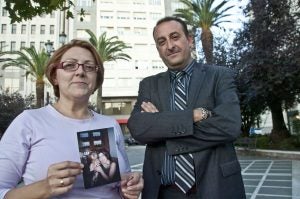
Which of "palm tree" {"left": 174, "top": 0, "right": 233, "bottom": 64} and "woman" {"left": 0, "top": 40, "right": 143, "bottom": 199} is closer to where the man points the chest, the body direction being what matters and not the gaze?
the woman

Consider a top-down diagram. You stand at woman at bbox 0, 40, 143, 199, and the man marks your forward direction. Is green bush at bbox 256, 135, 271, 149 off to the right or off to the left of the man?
left

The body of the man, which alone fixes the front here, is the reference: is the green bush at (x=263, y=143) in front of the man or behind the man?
behind

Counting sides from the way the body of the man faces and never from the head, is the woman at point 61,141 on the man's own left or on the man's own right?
on the man's own right

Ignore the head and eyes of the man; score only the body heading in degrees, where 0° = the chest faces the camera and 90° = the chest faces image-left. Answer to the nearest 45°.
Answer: approximately 0°

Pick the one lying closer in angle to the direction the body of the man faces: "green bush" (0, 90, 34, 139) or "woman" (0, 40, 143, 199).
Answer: the woman

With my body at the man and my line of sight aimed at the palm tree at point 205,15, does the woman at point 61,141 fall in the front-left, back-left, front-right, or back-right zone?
back-left

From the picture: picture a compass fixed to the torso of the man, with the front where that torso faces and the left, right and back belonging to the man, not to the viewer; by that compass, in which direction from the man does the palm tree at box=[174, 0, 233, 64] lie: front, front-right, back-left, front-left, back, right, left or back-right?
back

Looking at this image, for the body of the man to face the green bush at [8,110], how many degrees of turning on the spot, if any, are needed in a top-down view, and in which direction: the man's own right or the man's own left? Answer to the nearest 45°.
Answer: approximately 135° to the man's own right
